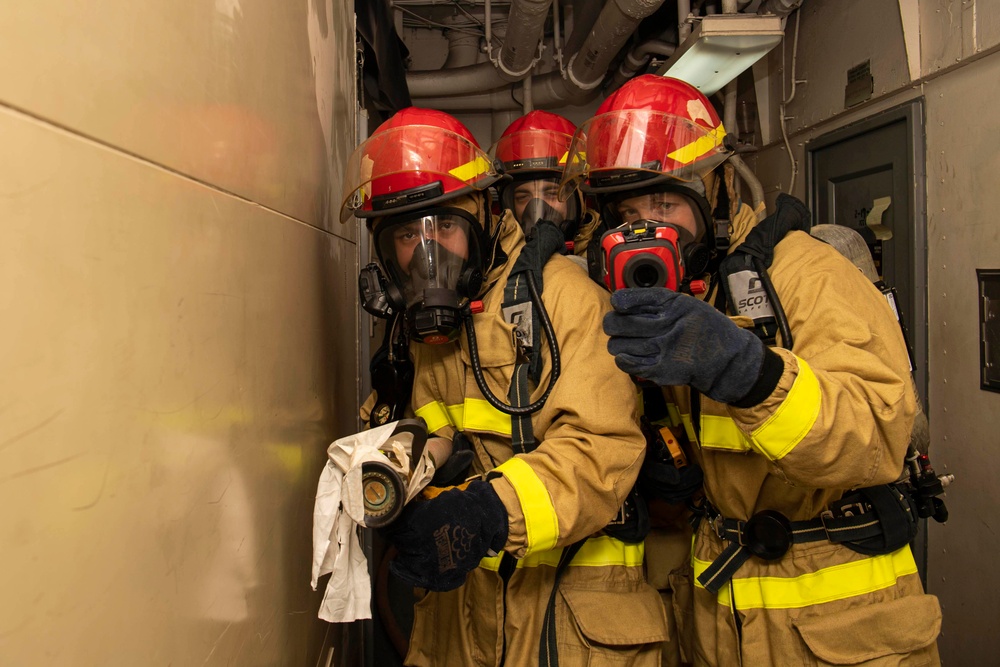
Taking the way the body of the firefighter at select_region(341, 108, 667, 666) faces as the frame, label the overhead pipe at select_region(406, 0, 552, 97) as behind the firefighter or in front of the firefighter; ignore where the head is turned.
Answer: behind

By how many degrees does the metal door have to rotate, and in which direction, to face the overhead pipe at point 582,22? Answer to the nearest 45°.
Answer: approximately 45° to its right

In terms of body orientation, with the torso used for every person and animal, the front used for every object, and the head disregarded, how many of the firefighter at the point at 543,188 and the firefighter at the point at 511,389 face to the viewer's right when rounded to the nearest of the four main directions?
0

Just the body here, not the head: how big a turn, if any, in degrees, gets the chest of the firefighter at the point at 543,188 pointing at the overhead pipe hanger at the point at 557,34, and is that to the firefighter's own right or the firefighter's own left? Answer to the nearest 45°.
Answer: approximately 180°

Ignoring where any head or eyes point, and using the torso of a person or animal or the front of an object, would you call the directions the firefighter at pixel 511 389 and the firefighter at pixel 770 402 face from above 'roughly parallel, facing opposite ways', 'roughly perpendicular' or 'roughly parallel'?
roughly parallel

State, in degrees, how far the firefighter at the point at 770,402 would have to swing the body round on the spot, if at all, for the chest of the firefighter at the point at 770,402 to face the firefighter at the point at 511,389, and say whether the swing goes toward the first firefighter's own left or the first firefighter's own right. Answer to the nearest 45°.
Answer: approximately 45° to the first firefighter's own right

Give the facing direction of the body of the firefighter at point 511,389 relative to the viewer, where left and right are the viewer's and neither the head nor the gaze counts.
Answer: facing the viewer and to the left of the viewer

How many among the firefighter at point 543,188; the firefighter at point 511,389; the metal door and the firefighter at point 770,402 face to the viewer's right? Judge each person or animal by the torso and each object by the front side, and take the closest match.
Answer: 0

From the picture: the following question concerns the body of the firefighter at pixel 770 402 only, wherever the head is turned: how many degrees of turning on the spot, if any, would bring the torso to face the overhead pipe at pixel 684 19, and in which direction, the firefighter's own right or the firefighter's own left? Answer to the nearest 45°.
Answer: approximately 135° to the firefighter's own right

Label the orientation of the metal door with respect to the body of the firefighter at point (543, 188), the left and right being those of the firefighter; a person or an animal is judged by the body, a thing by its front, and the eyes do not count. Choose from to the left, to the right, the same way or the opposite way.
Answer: to the right

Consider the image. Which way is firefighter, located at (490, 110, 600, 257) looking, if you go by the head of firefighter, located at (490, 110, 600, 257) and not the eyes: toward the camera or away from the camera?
toward the camera

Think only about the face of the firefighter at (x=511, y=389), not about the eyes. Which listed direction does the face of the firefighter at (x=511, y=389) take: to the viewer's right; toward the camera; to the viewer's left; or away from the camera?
toward the camera

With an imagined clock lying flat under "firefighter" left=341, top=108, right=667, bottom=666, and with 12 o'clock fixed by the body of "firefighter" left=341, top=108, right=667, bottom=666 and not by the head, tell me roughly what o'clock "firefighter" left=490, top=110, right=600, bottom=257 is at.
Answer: "firefighter" left=490, top=110, right=600, bottom=257 is roughly at 5 o'clock from "firefighter" left=341, top=108, right=667, bottom=666.

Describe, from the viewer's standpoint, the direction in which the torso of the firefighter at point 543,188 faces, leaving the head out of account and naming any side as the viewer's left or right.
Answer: facing the viewer
